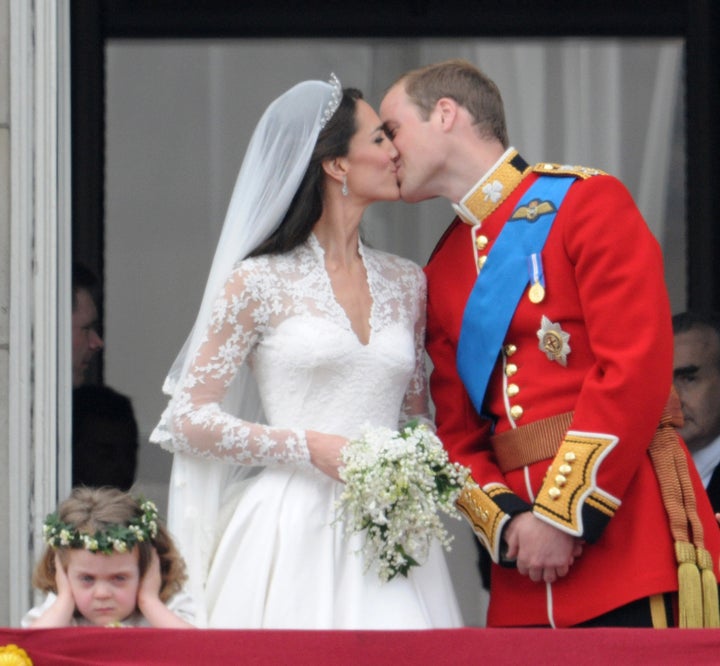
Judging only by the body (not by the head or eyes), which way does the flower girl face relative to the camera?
toward the camera

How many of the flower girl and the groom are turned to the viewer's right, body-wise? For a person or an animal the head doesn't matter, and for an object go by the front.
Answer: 0

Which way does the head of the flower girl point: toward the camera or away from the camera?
toward the camera

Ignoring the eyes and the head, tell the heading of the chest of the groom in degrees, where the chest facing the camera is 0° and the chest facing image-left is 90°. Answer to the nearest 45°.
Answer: approximately 45°

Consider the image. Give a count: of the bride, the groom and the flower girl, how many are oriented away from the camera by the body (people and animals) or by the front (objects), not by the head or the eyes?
0

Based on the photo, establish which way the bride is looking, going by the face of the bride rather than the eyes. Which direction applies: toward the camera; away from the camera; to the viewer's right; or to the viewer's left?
to the viewer's right

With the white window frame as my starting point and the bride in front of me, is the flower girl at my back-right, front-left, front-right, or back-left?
front-right

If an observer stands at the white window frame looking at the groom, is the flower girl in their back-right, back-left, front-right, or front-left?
front-right

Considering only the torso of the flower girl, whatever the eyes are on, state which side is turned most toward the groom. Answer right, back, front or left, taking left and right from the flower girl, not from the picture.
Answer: left

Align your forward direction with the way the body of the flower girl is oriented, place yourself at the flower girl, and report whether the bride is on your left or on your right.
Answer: on your left

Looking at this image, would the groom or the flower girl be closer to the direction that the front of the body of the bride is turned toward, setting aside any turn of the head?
the groom

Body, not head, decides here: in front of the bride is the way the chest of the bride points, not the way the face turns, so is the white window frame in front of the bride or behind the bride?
behind

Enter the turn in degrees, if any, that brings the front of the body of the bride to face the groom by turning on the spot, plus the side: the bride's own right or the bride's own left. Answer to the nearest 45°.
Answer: approximately 45° to the bride's own left

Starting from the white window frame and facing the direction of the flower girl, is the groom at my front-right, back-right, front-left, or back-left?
front-left

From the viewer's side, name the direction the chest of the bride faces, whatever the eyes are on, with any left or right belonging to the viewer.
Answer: facing the viewer and to the right of the viewer
